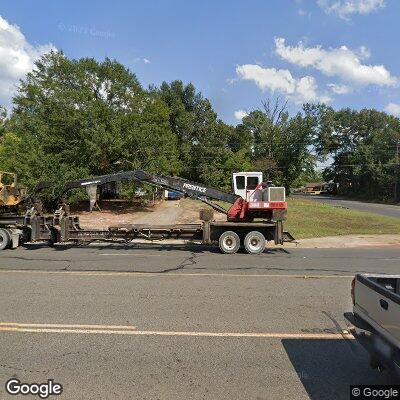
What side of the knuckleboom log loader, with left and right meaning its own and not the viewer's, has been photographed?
left

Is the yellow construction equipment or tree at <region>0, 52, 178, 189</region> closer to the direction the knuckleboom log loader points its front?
the yellow construction equipment

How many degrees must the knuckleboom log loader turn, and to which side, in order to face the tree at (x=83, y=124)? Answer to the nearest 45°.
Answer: approximately 90° to its right
